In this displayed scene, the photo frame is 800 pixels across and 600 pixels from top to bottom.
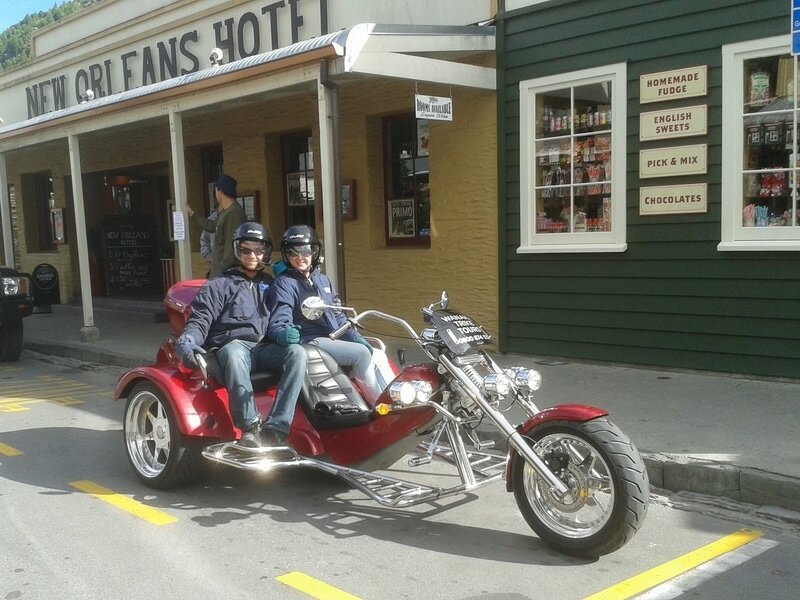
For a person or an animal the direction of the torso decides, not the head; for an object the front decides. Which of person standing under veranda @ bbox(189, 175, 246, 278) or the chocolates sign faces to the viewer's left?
the person standing under veranda

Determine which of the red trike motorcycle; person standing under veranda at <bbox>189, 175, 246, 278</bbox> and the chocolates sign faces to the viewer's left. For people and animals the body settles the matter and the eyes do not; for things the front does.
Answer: the person standing under veranda

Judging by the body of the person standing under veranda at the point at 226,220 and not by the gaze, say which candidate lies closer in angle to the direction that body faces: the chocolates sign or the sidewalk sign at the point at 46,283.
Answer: the sidewalk sign

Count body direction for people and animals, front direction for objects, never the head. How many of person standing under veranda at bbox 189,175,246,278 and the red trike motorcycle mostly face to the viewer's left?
1

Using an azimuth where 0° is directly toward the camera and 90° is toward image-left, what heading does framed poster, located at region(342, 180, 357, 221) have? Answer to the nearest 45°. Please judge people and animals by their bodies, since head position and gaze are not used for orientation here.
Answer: approximately 45°

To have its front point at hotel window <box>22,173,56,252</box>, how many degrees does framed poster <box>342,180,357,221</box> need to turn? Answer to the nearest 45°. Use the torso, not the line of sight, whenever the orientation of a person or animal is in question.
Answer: approximately 90° to its right

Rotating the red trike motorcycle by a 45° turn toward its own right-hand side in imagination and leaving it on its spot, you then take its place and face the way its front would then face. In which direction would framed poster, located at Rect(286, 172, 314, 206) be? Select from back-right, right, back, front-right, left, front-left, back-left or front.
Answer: back

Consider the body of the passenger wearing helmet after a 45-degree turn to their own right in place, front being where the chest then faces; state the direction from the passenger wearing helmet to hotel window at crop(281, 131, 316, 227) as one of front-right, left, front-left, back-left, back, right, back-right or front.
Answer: back

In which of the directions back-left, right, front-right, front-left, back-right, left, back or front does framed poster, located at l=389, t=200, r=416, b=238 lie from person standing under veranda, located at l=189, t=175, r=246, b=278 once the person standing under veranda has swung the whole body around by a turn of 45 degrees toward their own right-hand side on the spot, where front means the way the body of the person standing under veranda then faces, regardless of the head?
right
